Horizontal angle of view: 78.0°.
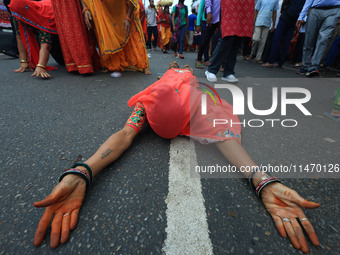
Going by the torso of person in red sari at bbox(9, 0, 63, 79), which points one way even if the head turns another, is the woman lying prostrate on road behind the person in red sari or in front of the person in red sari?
in front

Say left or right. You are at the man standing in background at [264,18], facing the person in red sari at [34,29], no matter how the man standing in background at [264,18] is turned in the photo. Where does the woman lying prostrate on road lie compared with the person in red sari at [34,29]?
left

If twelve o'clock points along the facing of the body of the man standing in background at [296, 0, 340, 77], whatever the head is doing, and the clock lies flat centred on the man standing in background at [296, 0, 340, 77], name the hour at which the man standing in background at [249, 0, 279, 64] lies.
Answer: the man standing in background at [249, 0, 279, 64] is roughly at 3 o'clock from the man standing in background at [296, 0, 340, 77].

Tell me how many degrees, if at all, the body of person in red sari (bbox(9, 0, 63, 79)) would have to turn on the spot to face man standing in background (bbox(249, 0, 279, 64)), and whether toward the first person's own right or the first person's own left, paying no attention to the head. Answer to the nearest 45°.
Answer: approximately 90° to the first person's own left

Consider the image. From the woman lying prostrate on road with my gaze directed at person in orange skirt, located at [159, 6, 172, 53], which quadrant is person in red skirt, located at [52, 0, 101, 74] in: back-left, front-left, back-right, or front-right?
front-left

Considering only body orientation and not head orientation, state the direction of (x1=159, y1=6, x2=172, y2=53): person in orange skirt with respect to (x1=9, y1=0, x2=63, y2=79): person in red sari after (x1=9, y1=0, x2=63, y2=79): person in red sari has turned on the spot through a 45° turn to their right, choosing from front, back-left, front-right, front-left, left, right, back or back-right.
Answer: back

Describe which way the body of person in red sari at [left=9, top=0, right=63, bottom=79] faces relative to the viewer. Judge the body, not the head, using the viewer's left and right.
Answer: facing the viewer

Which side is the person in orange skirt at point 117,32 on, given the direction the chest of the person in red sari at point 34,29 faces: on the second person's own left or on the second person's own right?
on the second person's own left
